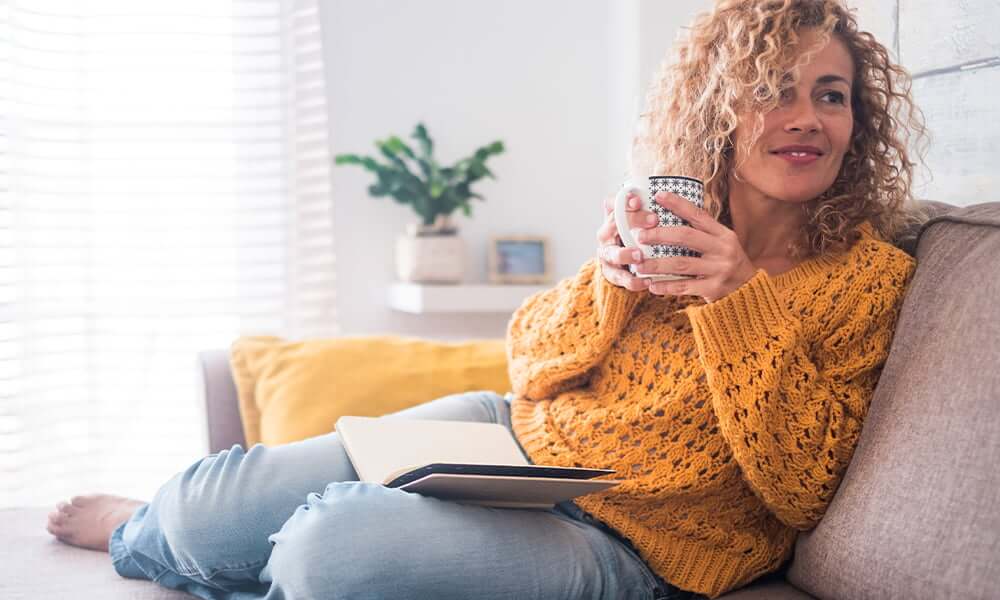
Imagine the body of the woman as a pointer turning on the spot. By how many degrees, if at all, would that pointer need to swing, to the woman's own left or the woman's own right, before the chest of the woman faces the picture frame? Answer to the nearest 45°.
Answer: approximately 135° to the woman's own right

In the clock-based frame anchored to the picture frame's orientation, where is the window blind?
The window blind is roughly at 2 o'clock from the picture frame.

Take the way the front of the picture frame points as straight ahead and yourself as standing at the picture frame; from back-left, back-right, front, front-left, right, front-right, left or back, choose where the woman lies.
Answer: front

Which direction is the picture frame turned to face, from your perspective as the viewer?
facing the viewer

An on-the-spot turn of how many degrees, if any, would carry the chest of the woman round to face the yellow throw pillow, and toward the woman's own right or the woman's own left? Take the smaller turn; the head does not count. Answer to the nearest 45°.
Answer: approximately 90° to the woman's own right

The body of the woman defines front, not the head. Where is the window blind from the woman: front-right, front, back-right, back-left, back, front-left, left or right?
right

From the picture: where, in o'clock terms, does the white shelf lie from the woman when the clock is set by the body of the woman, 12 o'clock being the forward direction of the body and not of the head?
The white shelf is roughly at 4 o'clock from the woman.

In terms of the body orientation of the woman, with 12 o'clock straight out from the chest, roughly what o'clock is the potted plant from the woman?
The potted plant is roughly at 4 o'clock from the woman.

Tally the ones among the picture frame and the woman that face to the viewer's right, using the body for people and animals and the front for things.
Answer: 0

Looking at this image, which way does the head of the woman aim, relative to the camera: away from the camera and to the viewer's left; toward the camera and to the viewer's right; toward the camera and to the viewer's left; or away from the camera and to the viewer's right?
toward the camera and to the viewer's right

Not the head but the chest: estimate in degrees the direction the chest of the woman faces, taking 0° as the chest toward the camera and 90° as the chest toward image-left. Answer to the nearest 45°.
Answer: approximately 45°
